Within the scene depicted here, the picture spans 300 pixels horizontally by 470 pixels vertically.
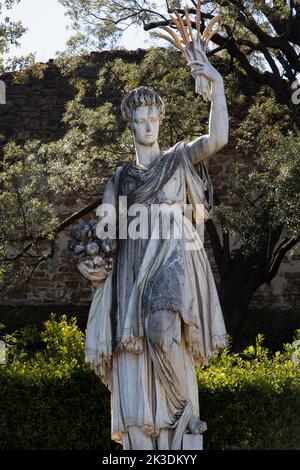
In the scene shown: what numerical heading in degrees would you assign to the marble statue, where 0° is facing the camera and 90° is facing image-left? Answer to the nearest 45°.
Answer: approximately 0°

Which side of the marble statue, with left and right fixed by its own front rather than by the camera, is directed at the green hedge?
back

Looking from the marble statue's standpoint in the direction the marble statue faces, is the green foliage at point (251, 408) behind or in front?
behind

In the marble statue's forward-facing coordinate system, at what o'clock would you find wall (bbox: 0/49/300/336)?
The wall is roughly at 6 o'clock from the marble statue.
